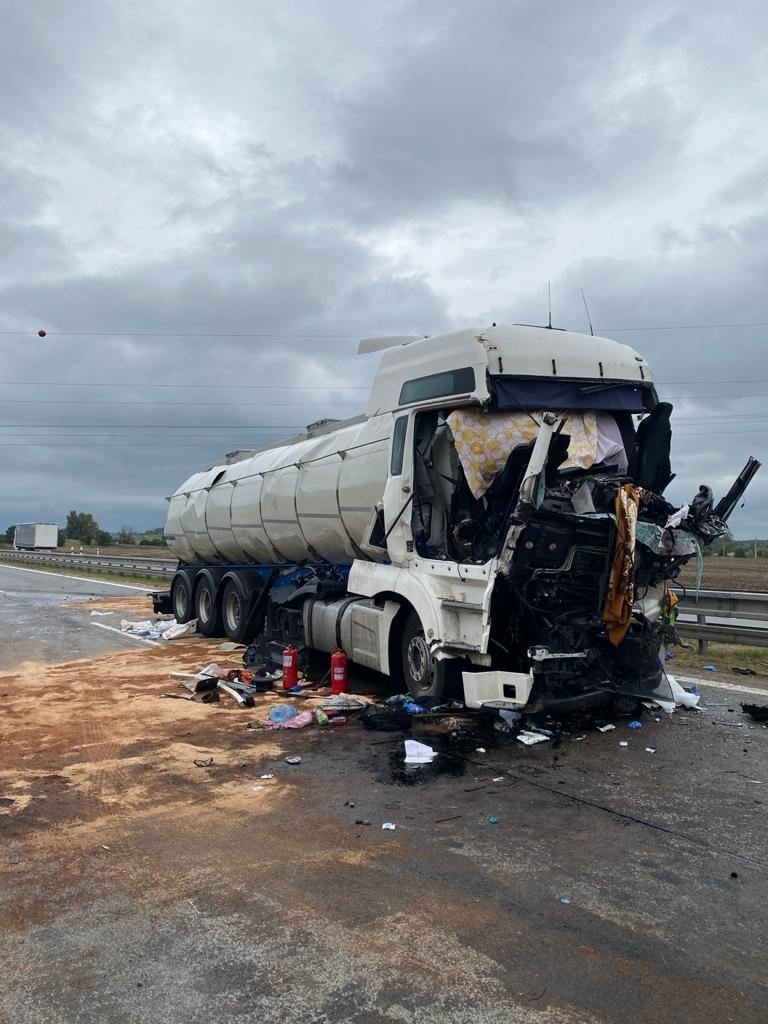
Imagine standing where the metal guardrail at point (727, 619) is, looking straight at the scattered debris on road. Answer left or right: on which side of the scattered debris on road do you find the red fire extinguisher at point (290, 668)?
right

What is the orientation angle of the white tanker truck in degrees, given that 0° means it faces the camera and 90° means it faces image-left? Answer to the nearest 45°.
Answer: approximately 315°

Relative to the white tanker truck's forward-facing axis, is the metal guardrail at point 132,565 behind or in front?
behind

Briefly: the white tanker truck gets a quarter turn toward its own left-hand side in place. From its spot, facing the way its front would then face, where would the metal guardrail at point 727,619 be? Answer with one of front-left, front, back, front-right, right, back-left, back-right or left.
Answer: front

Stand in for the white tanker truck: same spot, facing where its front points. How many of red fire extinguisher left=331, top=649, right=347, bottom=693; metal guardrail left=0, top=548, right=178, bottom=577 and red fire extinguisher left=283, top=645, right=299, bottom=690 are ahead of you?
0

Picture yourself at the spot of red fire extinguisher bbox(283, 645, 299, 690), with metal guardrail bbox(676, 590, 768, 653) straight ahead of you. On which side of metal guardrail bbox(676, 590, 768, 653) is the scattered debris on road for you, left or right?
right
